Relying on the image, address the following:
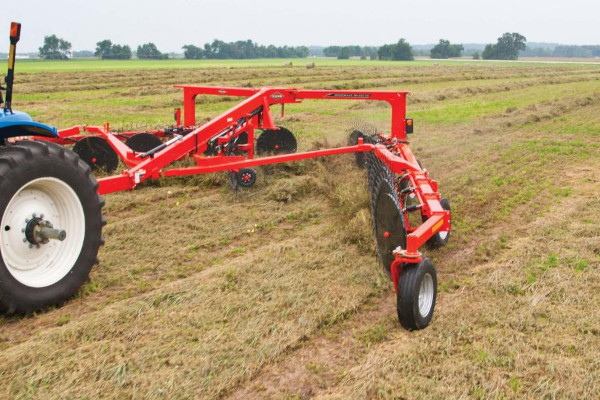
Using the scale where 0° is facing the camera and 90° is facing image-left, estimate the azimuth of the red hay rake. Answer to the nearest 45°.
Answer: approximately 45°
